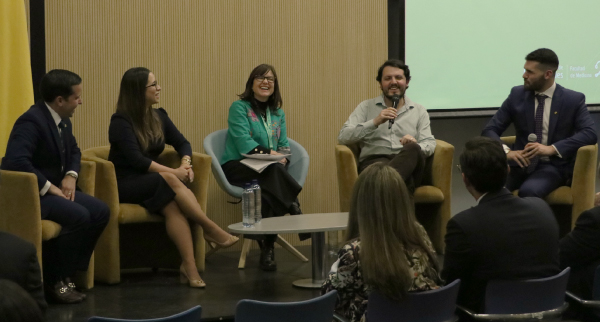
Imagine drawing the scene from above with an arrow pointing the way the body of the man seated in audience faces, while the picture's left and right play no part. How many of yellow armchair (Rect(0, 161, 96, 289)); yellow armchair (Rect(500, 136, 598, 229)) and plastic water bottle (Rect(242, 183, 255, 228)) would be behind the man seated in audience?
0

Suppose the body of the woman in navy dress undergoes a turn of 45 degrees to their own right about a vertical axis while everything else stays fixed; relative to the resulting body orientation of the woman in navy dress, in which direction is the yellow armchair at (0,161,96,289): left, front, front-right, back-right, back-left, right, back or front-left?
front-right

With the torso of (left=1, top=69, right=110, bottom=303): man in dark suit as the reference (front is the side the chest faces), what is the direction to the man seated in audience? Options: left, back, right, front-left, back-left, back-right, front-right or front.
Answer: front

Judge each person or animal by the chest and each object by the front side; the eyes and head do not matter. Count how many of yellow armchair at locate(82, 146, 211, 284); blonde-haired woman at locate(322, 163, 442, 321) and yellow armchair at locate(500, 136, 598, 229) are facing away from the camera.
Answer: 1

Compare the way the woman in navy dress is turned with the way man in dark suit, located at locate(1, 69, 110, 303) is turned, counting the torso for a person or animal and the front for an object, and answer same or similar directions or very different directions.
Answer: same or similar directions

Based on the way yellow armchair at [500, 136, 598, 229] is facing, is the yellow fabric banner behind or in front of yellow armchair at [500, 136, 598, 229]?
in front

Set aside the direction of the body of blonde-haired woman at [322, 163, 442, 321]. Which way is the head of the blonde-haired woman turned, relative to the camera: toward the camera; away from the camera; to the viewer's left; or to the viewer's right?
away from the camera

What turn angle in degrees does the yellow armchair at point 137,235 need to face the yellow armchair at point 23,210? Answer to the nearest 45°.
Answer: approximately 90° to its right

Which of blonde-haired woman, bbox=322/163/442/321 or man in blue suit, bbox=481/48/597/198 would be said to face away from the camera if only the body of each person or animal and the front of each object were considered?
the blonde-haired woman

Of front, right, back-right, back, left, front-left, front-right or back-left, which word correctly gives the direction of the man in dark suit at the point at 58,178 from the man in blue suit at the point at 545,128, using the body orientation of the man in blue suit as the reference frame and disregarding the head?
front

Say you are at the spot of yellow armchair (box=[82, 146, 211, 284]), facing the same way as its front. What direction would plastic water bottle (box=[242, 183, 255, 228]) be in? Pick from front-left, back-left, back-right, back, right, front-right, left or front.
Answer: front

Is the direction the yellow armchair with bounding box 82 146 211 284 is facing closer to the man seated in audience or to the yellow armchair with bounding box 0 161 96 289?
the man seated in audience

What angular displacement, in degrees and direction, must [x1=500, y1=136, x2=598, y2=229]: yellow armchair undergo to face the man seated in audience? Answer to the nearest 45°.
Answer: approximately 45° to its left

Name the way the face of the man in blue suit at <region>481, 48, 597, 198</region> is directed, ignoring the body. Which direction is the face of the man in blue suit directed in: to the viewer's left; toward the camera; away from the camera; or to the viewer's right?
to the viewer's left

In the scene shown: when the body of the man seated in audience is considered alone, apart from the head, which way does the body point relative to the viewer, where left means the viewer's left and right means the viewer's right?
facing away from the viewer and to the left of the viewer

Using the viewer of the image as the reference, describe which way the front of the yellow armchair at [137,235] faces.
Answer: facing the viewer and to the right of the viewer

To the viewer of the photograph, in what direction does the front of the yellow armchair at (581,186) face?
facing the viewer and to the left of the viewer

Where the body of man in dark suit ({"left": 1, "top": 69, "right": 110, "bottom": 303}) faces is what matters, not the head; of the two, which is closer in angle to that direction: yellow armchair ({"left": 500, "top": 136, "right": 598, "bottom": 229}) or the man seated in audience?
the man seated in audience

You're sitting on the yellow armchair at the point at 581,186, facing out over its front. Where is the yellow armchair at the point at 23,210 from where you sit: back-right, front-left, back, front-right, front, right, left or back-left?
front

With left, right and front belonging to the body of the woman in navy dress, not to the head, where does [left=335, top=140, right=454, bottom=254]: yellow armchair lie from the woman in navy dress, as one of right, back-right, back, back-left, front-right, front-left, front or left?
front-left

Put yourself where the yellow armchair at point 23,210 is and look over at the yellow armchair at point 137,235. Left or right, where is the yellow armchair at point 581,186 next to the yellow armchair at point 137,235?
right
